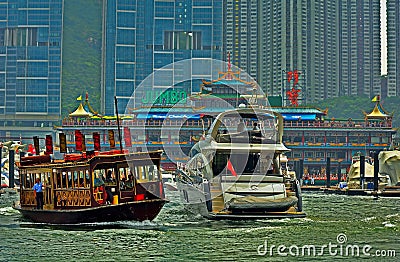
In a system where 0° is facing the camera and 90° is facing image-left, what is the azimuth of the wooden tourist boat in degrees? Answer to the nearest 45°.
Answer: approximately 315°

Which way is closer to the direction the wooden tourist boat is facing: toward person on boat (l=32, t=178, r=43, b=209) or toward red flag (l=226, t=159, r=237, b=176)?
the red flag

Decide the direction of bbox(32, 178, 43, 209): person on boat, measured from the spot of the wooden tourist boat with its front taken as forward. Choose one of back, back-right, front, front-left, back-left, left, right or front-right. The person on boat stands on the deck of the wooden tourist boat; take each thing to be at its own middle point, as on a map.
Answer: back

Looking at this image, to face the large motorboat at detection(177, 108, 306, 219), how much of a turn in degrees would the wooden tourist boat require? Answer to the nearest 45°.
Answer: approximately 45° to its left
